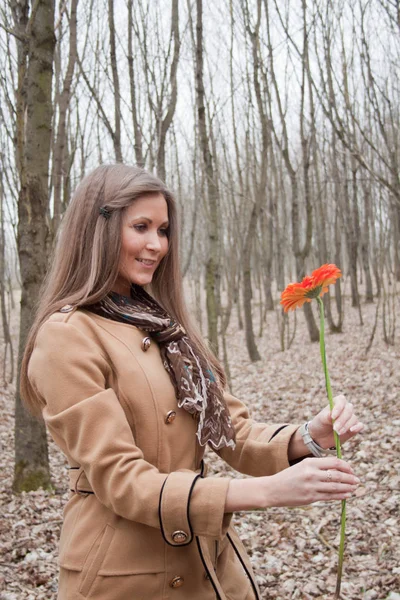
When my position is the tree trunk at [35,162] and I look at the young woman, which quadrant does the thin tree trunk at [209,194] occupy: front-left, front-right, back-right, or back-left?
back-left

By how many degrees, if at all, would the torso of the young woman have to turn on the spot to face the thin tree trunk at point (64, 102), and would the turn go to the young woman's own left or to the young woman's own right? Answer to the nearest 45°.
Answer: approximately 135° to the young woman's own left

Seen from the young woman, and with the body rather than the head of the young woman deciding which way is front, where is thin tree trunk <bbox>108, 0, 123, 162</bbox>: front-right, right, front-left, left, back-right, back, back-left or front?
back-left

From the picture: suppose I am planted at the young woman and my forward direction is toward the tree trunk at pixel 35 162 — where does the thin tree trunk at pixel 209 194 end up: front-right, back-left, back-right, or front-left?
front-right

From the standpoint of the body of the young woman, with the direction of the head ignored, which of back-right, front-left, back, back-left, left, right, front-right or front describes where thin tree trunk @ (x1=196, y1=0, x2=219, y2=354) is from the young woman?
back-left

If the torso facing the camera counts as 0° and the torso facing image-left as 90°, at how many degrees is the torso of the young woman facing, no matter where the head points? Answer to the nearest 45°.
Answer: approximately 315°

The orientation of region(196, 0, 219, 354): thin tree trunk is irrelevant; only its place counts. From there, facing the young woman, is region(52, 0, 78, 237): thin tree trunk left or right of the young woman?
right

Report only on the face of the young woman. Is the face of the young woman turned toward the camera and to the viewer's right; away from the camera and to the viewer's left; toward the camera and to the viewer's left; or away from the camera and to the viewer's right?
toward the camera and to the viewer's right

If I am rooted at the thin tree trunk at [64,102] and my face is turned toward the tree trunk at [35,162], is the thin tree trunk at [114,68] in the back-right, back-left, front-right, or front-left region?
back-left

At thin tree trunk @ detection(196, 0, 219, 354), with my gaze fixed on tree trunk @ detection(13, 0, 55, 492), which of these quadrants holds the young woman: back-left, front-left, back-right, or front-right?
front-left

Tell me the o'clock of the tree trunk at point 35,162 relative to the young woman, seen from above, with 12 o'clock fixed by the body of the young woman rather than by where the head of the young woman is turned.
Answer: The tree trunk is roughly at 7 o'clock from the young woman.

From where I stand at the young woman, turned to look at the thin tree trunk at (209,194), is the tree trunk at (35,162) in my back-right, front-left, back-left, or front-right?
front-left
